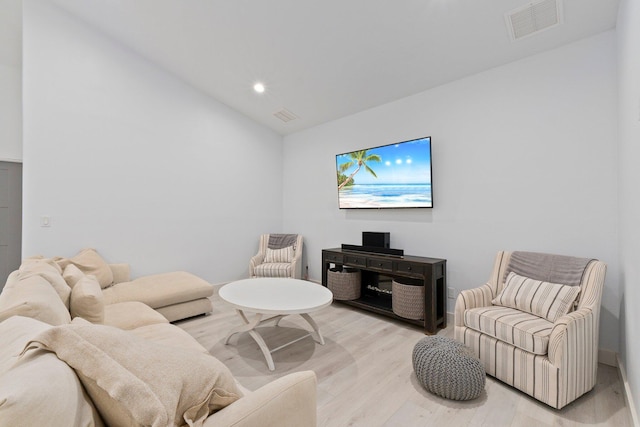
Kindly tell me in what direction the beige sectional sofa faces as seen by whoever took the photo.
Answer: facing away from the viewer and to the right of the viewer

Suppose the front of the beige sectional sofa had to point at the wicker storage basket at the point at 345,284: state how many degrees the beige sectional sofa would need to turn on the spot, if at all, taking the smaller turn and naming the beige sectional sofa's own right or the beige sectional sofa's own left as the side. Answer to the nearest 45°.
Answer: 0° — it already faces it

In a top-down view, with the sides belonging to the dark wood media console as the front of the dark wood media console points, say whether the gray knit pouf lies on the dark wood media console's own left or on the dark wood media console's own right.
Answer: on the dark wood media console's own left

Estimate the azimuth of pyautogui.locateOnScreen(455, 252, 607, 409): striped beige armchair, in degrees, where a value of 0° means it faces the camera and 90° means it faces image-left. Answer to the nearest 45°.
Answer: approximately 45°

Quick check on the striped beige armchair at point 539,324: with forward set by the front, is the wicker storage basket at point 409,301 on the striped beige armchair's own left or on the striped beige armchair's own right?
on the striped beige armchair's own right

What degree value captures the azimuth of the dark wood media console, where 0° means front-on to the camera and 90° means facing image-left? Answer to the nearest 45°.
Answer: approximately 45°
